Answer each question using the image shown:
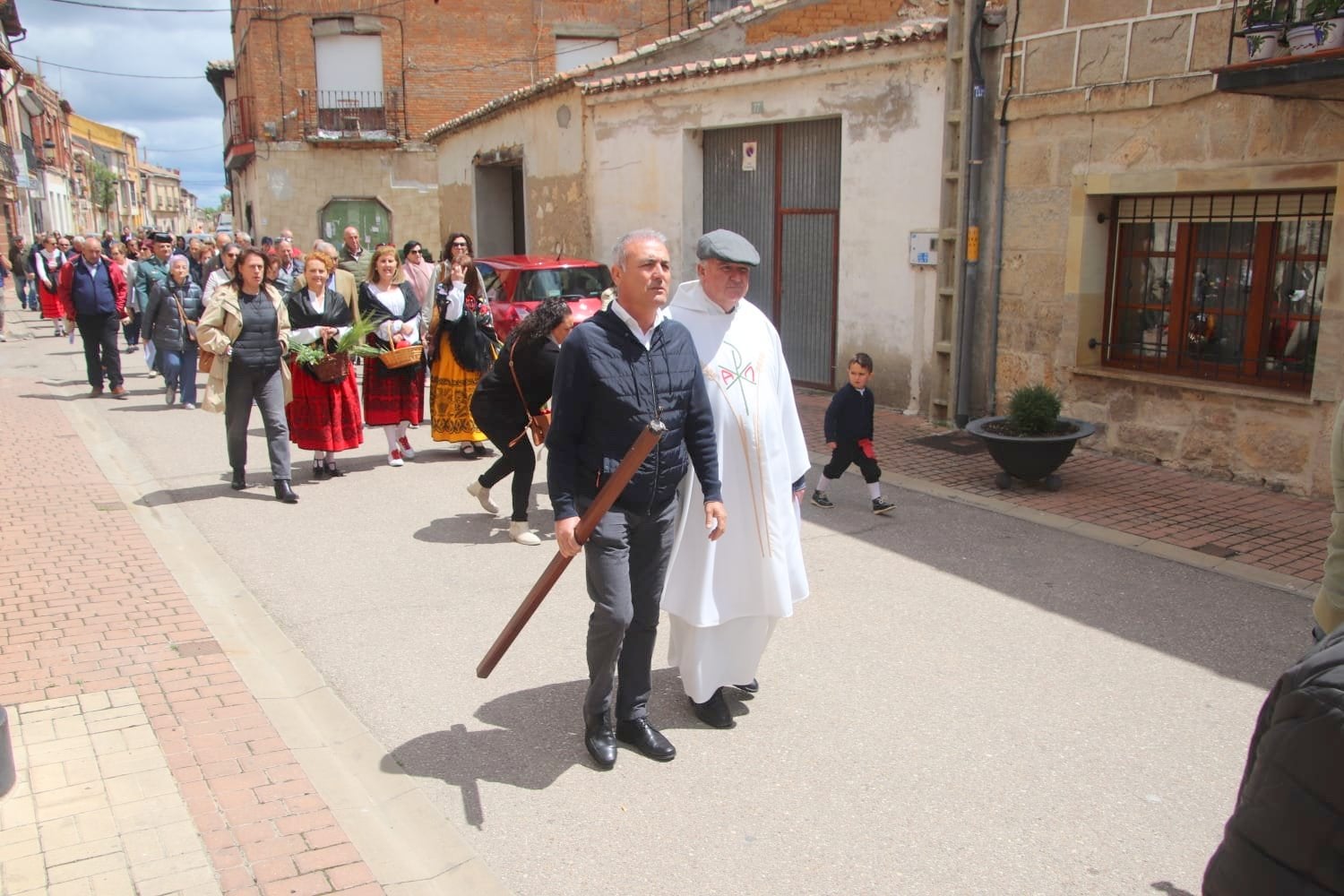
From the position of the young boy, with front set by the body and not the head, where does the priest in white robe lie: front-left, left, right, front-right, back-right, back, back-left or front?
front-right

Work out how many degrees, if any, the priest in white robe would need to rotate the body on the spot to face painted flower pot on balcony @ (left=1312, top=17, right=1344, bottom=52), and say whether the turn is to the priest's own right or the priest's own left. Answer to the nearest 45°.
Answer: approximately 90° to the priest's own left

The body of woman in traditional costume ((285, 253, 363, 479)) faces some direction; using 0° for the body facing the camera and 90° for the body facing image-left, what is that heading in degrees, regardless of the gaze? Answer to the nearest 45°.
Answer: approximately 0°

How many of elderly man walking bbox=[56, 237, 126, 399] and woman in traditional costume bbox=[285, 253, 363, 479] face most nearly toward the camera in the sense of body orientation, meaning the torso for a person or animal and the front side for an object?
2

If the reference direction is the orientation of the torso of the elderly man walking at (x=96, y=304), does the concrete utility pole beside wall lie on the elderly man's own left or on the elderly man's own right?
on the elderly man's own left

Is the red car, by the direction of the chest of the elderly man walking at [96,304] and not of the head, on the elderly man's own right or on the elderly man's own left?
on the elderly man's own left

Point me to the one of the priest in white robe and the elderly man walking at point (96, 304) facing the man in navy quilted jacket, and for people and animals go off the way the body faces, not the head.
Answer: the elderly man walking

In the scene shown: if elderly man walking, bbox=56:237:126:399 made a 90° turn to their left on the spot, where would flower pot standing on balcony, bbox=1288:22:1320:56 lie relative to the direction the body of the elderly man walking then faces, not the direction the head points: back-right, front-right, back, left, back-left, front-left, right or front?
front-right

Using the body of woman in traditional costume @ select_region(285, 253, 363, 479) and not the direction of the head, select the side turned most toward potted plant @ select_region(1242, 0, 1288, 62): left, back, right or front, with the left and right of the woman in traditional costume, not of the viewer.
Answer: left

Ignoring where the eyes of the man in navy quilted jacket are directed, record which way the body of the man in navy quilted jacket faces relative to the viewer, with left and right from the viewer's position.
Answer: facing the viewer and to the right of the viewer

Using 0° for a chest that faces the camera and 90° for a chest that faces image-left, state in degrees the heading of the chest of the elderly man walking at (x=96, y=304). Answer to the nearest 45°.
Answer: approximately 0°

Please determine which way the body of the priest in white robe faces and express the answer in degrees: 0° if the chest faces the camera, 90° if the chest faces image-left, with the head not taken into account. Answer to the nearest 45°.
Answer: approximately 315°
